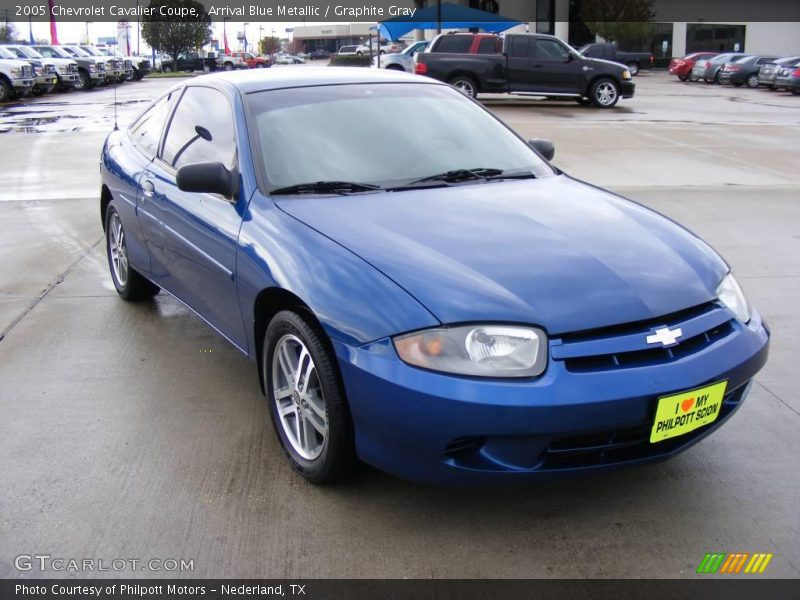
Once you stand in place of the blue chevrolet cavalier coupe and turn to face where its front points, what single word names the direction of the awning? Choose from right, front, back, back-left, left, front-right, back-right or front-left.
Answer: back-left

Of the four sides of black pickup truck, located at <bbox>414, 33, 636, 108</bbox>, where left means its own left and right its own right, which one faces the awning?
left
